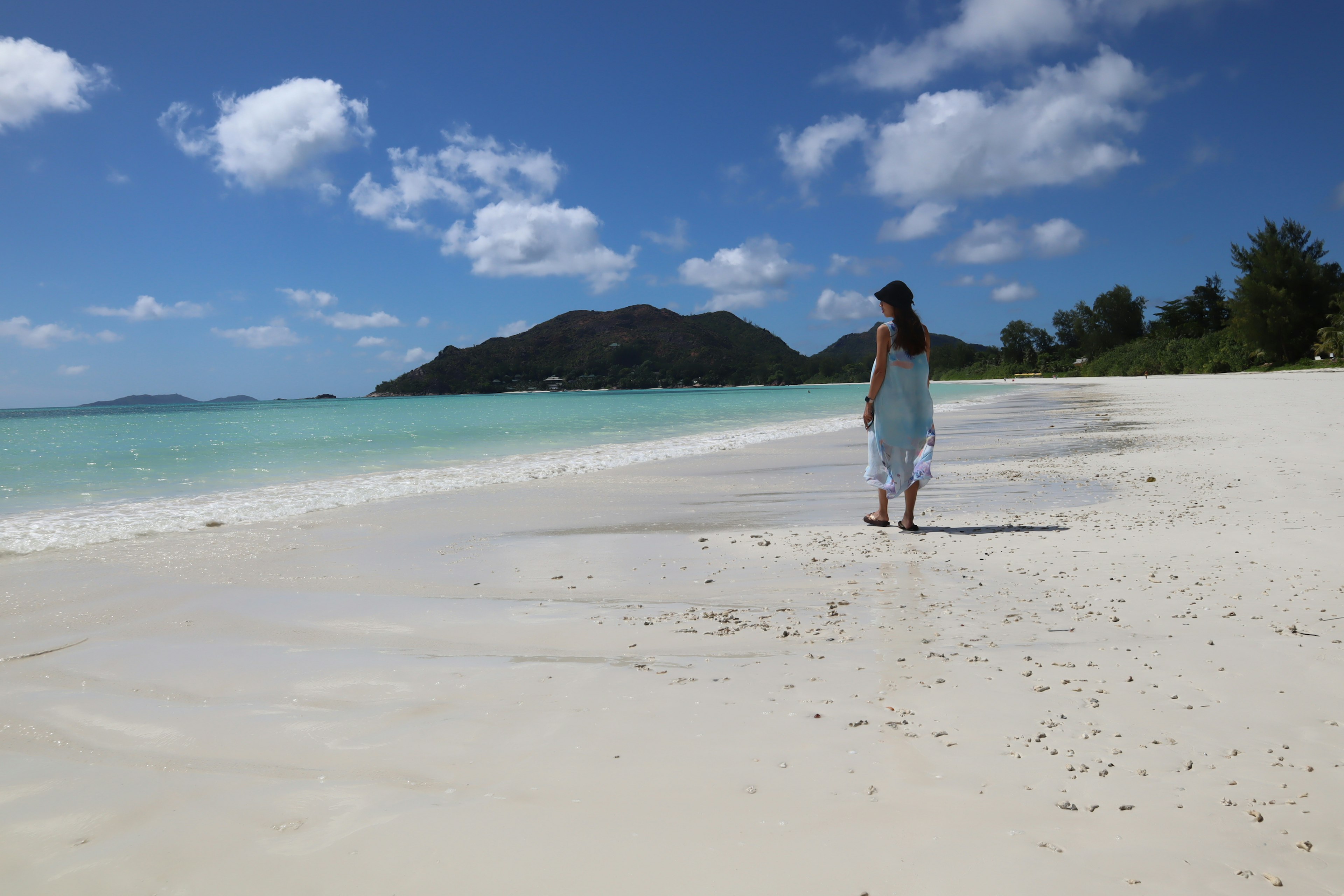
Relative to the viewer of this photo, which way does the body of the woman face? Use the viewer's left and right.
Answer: facing away from the viewer and to the left of the viewer

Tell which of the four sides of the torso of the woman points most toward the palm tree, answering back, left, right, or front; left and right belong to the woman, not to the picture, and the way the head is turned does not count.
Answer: right

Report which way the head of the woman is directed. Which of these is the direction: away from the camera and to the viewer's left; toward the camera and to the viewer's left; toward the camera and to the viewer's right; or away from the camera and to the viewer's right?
away from the camera and to the viewer's left
